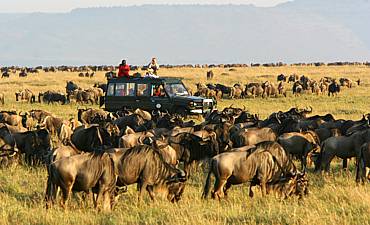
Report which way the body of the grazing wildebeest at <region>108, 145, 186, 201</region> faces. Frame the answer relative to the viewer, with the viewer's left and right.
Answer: facing to the right of the viewer

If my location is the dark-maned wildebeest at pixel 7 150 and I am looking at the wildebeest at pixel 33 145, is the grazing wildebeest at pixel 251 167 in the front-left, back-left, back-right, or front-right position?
front-right

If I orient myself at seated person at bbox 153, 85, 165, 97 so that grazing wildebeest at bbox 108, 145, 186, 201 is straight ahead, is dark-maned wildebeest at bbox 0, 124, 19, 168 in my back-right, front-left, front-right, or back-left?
front-right

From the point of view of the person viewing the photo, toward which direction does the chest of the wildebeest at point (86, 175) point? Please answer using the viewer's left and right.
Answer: facing to the right of the viewer

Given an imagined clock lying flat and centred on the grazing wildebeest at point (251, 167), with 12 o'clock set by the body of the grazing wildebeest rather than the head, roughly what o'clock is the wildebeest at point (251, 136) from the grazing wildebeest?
The wildebeest is roughly at 9 o'clock from the grazing wildebeest.

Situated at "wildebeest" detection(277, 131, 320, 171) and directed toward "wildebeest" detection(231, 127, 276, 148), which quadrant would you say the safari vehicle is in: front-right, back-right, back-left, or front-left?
front-right

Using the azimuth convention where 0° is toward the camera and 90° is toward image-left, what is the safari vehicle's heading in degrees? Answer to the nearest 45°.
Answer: approximately 315°

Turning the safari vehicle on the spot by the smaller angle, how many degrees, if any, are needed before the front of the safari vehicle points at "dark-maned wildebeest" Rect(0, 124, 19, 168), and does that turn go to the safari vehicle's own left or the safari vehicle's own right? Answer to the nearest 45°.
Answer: approximately 90° to the safari vehicle's own right

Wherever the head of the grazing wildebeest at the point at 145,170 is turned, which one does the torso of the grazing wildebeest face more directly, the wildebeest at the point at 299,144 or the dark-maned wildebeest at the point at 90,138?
the wildebeest
